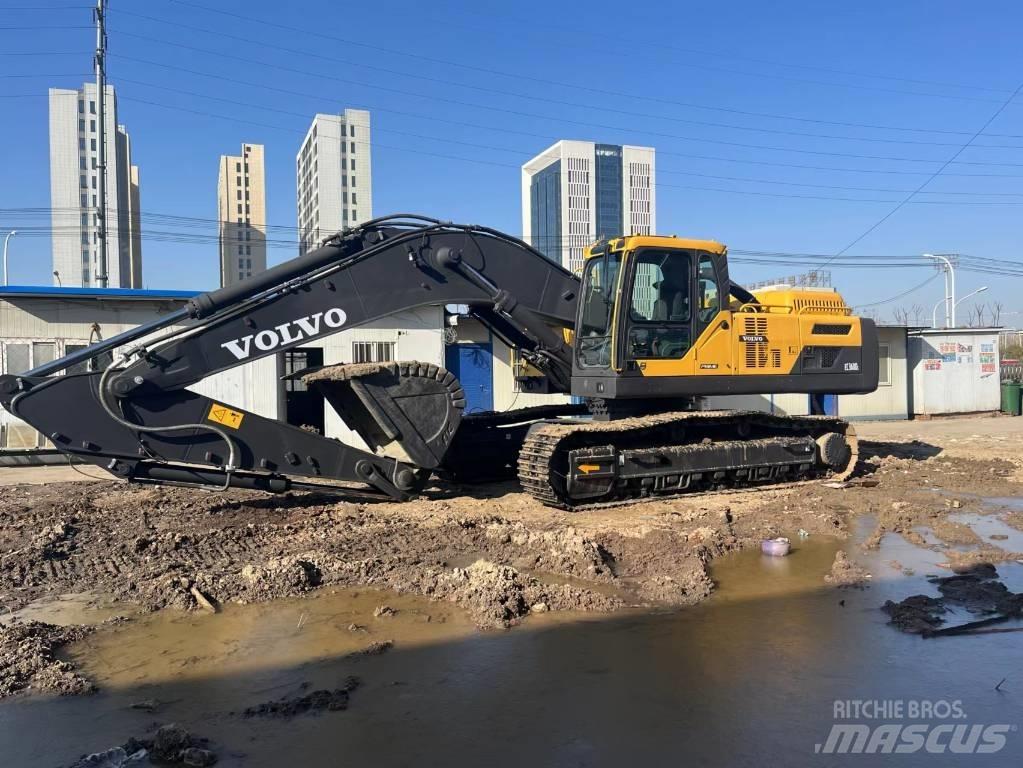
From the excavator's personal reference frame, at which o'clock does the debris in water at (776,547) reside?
The debris in water is roughly at 9 o'clock from the excavator.

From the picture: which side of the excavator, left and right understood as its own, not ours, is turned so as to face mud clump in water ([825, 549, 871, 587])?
left

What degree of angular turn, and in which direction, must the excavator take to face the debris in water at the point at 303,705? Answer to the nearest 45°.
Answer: approximately 45° to its left

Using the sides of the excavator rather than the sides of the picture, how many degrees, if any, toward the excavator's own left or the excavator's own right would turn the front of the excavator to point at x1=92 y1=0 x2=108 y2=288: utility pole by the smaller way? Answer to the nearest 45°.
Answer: approximately 90° to the excavator's own right

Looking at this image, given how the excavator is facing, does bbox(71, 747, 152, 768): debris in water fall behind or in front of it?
in front

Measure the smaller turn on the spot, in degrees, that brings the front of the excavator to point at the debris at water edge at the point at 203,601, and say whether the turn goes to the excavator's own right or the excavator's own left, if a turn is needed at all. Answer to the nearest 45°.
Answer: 0° — it already faces it

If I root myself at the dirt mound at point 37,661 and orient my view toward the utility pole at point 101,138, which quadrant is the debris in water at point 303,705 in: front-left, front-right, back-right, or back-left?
back-right

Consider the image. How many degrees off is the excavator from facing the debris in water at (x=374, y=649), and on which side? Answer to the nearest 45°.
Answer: approximately 45° to its left

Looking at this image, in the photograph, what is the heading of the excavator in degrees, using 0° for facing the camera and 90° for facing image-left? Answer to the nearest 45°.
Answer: approximately 45°
